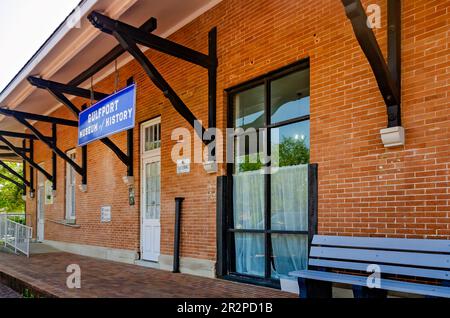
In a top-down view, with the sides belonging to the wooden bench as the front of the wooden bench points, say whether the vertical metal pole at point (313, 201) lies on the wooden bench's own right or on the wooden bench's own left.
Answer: on the wooden bench's own right

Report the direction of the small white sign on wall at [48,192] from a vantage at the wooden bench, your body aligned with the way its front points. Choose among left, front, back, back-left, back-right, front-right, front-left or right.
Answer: right

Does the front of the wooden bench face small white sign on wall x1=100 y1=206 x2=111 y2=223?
no

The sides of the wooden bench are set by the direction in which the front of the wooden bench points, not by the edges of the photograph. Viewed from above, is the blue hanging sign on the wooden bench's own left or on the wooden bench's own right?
on the wooden bench's own right

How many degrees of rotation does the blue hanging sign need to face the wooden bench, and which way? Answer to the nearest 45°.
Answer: approximately 90° to its left

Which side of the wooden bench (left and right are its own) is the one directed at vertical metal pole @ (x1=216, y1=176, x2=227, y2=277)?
right

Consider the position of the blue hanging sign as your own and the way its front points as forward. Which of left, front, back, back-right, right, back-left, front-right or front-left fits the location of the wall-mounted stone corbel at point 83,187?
back-right

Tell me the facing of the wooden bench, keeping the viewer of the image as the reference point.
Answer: facing the viewer and to the left of the viewer

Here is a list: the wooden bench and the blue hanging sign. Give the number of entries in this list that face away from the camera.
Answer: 0

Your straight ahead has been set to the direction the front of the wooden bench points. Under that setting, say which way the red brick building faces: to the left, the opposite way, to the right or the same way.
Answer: the same way

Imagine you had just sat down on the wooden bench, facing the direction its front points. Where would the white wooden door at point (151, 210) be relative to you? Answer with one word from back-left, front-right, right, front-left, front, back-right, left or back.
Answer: right
